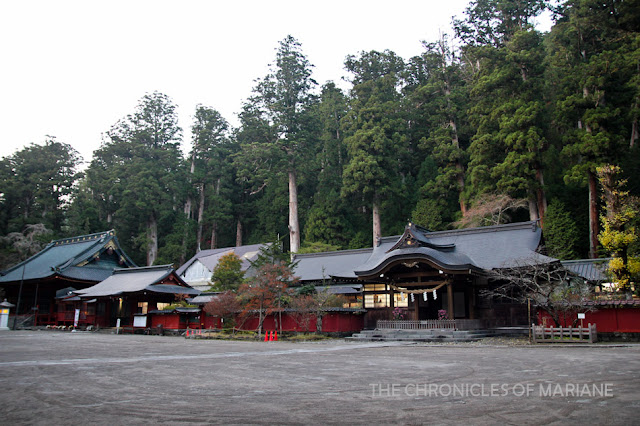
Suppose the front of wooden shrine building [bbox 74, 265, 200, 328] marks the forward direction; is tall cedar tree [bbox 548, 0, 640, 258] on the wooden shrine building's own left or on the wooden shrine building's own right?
on the wooden shrine building's own left

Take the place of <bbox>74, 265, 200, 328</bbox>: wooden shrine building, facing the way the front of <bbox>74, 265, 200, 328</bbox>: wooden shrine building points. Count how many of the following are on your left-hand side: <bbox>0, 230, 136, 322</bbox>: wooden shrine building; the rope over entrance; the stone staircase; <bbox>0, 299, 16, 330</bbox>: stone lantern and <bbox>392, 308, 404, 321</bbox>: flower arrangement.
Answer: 3

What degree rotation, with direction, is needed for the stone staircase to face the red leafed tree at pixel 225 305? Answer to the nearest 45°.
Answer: approximately 90° to its right

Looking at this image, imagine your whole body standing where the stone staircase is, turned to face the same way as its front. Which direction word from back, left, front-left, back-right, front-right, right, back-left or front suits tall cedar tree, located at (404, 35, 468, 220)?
back

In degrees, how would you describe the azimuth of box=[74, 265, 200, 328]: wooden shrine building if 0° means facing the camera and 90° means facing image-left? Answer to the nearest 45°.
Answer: approximately 45°

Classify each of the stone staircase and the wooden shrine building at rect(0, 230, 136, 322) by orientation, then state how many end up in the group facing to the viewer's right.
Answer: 0

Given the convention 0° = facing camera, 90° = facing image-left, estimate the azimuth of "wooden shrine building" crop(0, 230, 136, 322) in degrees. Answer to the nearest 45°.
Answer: approximately 45°

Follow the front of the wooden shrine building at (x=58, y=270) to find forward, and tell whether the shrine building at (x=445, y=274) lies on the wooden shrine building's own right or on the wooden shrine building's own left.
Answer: on the wooden shrine building's own left

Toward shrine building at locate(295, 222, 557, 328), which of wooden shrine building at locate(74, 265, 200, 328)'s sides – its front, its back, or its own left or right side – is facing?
left

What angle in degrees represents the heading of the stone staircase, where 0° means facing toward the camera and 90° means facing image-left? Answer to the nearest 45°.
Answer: approximately 0°

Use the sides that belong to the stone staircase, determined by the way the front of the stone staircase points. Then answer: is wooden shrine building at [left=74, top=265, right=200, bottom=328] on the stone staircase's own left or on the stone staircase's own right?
on the stone staircase's own right

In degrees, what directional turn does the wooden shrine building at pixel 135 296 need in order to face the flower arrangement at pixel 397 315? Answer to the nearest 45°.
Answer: approximately 90° to its left

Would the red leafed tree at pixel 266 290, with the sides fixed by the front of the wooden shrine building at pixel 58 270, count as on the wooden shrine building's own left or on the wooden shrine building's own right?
on the wooden shrine building's own left

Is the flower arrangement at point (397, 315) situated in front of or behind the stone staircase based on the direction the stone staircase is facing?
behind
